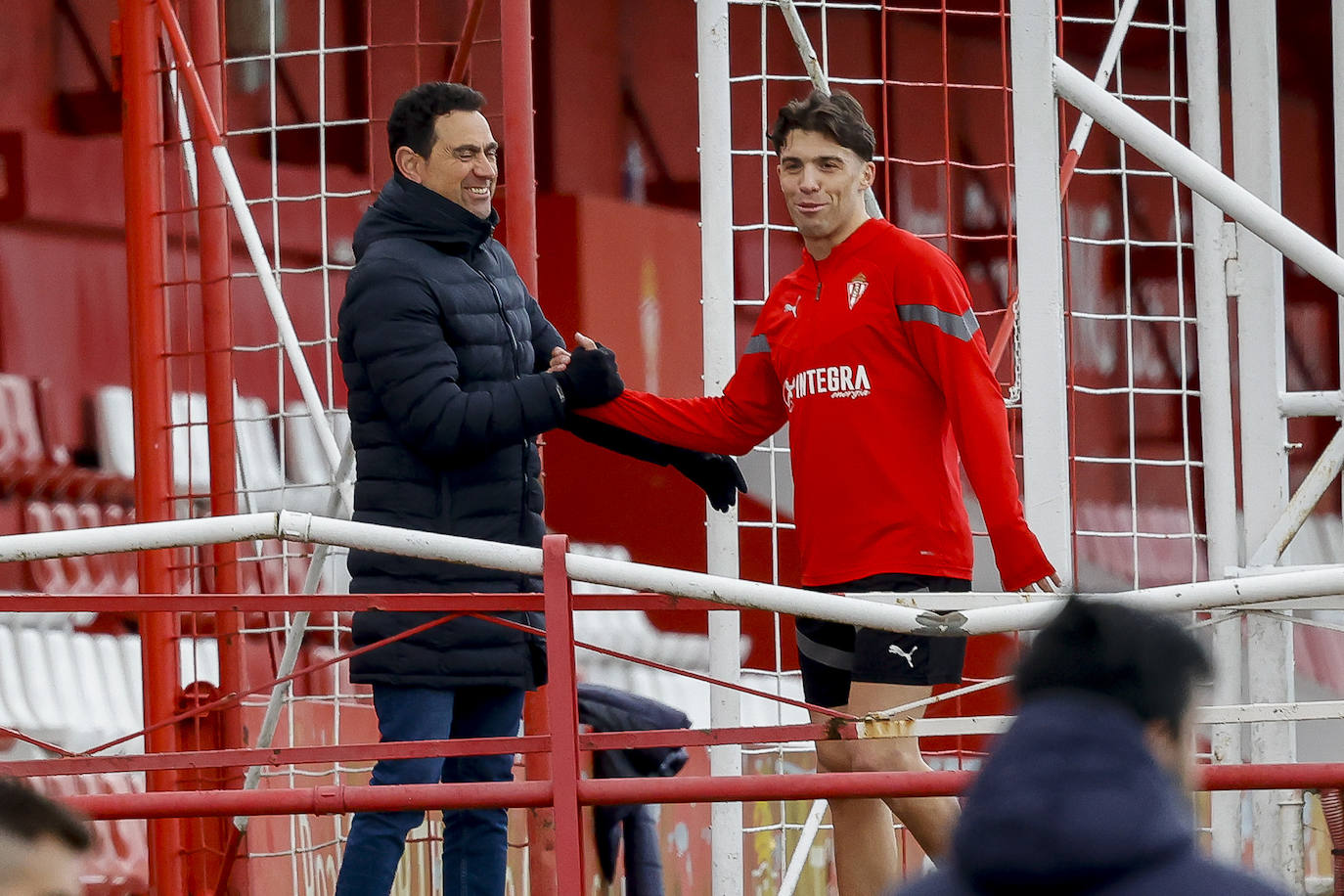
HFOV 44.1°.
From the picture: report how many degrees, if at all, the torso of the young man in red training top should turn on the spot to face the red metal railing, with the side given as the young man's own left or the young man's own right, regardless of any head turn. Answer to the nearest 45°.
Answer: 0° — they already face it

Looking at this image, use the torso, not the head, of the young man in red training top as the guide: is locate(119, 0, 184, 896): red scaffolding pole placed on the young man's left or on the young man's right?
on the young man's right

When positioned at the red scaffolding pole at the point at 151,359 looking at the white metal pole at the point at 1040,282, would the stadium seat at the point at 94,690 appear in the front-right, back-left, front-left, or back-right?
back-left

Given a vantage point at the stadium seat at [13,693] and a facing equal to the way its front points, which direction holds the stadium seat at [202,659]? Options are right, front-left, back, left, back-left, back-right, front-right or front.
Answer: front-left

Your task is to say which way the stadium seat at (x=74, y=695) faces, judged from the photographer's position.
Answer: facing the viewer and to the right of the viewer

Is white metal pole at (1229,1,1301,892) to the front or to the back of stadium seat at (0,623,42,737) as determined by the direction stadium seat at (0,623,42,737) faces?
to the front

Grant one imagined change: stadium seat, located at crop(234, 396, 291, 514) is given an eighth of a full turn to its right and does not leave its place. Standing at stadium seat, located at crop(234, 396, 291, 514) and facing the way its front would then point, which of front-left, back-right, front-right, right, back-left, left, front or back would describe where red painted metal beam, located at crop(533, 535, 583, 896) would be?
front

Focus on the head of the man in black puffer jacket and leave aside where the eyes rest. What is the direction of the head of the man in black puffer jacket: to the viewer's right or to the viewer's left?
to the viewer's right

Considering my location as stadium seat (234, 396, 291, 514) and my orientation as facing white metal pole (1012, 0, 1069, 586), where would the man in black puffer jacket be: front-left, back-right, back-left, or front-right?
front-right

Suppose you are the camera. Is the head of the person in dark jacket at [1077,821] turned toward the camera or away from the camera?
away from the camera
